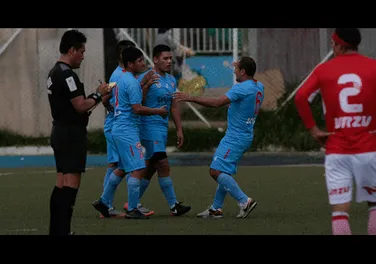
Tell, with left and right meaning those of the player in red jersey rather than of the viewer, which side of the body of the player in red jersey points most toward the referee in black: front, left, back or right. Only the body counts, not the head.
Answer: left

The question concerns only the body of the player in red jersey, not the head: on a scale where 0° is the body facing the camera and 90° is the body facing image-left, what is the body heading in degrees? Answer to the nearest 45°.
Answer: approximately 180°

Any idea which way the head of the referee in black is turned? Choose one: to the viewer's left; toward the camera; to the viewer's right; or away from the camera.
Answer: to the viewer's right
